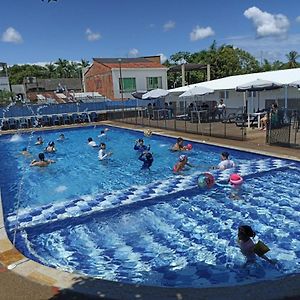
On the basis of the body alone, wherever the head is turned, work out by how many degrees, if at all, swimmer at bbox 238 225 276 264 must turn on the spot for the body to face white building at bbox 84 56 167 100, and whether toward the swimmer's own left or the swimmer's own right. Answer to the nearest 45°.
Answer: approximately 135° to the swimmer's own left

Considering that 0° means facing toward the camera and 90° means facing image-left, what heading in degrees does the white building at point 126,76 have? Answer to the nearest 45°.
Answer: approximately 315°

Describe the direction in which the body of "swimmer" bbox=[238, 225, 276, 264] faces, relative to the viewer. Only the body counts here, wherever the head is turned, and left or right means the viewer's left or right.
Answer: facing to the right of the viewer

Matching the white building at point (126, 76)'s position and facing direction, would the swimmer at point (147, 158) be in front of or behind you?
in front

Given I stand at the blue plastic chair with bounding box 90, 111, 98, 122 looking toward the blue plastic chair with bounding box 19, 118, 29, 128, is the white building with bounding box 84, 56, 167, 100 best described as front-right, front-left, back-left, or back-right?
back-right

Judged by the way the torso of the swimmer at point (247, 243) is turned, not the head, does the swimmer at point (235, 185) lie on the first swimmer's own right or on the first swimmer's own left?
on the first swimmer's own left

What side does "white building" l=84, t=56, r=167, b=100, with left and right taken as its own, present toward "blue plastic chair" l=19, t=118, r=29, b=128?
right

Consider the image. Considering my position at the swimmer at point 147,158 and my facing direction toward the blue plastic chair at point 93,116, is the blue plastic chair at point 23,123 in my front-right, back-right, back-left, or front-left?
front-left

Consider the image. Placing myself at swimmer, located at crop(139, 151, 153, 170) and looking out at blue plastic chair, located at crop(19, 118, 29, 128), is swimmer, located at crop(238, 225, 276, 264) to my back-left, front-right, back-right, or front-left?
back-left

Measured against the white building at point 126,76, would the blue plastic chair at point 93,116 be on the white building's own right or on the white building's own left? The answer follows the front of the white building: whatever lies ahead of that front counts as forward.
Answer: on the white building's own right

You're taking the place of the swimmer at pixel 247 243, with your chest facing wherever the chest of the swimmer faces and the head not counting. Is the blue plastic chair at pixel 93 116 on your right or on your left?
on your left
